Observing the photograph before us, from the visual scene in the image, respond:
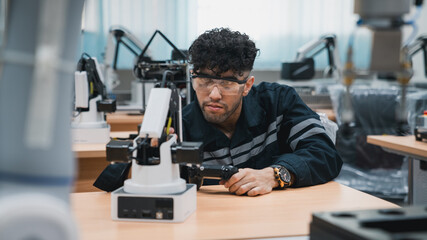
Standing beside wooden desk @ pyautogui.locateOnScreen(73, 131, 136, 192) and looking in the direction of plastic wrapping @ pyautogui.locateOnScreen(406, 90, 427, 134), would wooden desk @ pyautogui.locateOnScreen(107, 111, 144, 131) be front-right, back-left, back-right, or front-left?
front-left

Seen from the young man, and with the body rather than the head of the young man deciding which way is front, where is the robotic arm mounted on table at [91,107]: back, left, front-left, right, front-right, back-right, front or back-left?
right

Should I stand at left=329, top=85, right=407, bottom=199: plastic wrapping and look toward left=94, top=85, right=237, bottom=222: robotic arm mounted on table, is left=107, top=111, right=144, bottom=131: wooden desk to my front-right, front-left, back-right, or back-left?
front-right

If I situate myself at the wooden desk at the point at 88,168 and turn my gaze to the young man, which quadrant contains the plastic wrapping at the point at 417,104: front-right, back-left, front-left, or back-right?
front-left

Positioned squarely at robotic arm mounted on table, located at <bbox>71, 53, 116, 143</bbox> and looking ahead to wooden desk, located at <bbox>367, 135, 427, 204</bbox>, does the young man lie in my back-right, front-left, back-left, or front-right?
front-right

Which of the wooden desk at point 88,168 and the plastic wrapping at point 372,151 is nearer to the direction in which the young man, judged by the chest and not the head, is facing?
the wooden desk

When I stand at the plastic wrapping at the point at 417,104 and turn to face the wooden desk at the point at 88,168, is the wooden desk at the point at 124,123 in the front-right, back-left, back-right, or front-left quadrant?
front-right

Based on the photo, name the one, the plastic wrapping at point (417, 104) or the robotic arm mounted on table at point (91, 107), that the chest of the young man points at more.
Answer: the robotic arm mounted on table

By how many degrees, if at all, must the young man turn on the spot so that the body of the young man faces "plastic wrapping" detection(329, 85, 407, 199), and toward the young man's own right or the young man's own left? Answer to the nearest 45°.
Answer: approximately 180°

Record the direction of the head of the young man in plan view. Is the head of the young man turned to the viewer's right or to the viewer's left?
to the viewer's left

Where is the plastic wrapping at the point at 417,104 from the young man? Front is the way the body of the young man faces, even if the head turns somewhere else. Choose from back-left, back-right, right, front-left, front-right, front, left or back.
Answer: back
